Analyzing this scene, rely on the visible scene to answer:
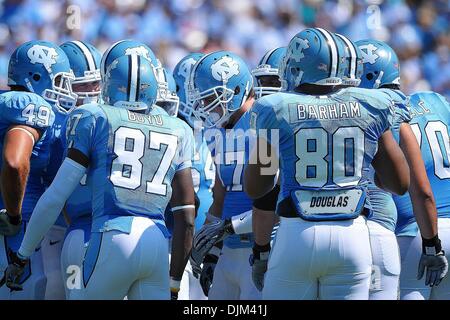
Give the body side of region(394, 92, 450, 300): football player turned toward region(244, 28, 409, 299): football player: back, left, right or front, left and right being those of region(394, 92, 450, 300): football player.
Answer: left

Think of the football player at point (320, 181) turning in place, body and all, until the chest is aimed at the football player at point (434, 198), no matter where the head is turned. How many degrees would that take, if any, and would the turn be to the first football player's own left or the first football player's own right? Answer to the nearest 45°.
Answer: approximately 45° to the first football player's own right

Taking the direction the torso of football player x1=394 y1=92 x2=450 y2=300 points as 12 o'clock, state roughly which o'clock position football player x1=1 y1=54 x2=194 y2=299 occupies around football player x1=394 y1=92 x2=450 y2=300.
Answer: football player x1=1 y1=54 x2=194 y2=299 is roughly at 9 o'clock from football player x1=394 y1=92 x2=450 y2=300.

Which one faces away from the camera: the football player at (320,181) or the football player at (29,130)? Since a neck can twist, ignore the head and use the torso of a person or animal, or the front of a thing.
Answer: the football player at (320,181)

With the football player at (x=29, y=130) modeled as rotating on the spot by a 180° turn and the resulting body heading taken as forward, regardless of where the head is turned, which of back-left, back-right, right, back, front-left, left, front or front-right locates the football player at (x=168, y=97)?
back-right

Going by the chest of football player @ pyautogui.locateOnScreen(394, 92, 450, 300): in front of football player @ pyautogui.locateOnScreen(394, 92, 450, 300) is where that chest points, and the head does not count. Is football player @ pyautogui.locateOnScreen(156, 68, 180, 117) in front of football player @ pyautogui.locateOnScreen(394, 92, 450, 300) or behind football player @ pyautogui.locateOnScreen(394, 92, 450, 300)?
in front

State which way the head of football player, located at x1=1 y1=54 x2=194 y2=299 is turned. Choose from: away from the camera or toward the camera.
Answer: away from the camera

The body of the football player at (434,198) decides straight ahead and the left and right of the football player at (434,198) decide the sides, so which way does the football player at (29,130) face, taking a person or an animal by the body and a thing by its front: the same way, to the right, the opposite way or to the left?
to the right

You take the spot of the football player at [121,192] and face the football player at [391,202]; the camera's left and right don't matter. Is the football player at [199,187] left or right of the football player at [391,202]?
left

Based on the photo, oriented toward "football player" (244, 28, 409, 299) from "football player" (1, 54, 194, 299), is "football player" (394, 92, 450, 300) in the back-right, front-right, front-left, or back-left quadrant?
front-left

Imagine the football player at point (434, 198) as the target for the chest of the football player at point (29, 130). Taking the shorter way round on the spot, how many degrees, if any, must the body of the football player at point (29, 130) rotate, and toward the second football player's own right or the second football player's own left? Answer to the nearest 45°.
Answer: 0° — they already face them

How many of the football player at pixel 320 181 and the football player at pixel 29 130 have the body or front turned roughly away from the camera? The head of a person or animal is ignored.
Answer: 1

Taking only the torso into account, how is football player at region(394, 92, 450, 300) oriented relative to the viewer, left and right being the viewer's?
facing away from the viewer and to the left of the viewer

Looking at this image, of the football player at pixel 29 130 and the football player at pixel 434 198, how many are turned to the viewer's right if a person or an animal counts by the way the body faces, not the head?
1

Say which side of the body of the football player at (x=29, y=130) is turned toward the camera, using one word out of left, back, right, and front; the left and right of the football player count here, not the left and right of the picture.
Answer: right

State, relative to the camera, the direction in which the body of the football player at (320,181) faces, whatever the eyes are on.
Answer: away from the camera

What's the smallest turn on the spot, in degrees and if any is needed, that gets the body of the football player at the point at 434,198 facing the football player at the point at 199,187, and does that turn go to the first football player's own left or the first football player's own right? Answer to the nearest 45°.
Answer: approximately 45° to the first football player's own left
